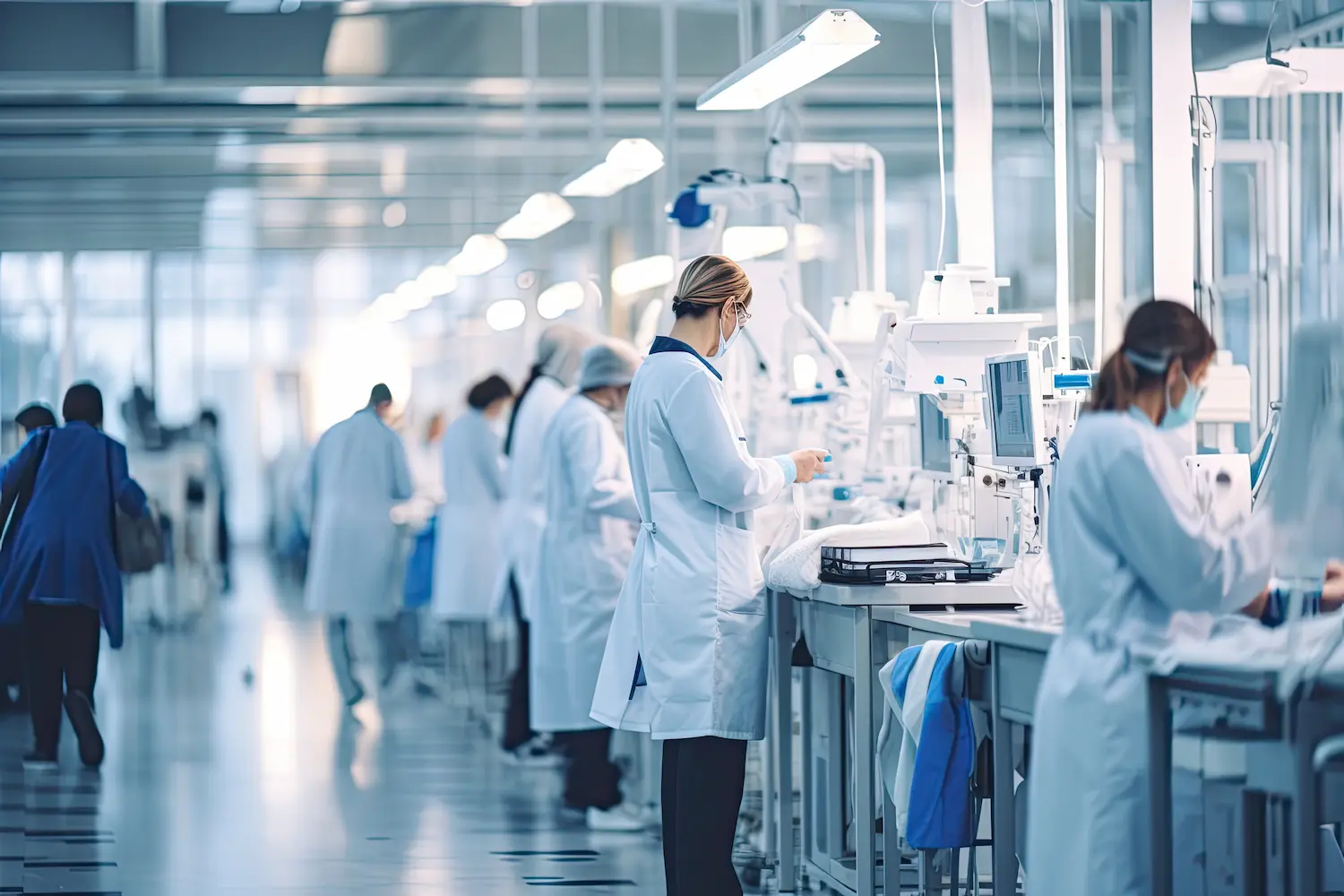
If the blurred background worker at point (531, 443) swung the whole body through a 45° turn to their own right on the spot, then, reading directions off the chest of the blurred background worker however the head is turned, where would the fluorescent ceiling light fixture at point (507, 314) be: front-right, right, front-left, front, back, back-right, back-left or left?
back-left

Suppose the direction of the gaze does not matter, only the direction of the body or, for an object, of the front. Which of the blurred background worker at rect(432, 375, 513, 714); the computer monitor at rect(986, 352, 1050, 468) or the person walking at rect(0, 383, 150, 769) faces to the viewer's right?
the blurred background worker

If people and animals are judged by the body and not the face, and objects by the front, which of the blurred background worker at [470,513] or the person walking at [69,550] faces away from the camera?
the person walking

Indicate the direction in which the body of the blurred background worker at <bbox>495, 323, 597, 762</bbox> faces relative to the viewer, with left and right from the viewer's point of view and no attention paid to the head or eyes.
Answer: facing to the right of the viewer

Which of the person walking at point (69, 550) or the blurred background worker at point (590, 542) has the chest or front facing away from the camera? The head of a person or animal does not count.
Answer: the person walking

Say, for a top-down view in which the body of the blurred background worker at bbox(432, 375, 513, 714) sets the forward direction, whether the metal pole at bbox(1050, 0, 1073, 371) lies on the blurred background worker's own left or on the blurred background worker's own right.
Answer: on the blurred background worker's own right

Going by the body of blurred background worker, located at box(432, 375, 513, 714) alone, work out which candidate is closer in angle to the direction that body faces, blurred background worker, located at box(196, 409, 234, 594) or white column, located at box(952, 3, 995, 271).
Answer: the white column

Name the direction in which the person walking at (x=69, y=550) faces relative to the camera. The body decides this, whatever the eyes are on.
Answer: away from the camera

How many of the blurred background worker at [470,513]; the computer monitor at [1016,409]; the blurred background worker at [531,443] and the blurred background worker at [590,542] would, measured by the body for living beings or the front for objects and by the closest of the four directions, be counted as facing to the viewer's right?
3

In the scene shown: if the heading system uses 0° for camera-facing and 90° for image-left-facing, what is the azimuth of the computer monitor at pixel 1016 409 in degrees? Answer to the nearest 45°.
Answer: approximately 45°

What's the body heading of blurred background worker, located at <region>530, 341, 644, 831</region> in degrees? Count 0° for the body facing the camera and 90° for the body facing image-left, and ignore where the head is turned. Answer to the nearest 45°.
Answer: approximately 270°

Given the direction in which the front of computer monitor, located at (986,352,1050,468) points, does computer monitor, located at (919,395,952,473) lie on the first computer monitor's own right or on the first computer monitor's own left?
on the first computer monitor's own right

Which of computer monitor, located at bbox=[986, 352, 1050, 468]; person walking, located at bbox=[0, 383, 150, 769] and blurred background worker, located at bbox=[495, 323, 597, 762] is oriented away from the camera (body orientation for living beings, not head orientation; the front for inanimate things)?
the person walking

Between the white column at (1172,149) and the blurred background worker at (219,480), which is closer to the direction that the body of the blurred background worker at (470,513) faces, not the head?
the white column

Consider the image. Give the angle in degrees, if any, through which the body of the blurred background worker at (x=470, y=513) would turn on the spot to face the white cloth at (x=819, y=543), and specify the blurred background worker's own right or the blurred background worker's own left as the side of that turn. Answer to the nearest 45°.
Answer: approximately 90° to the blurred background worker's own right
